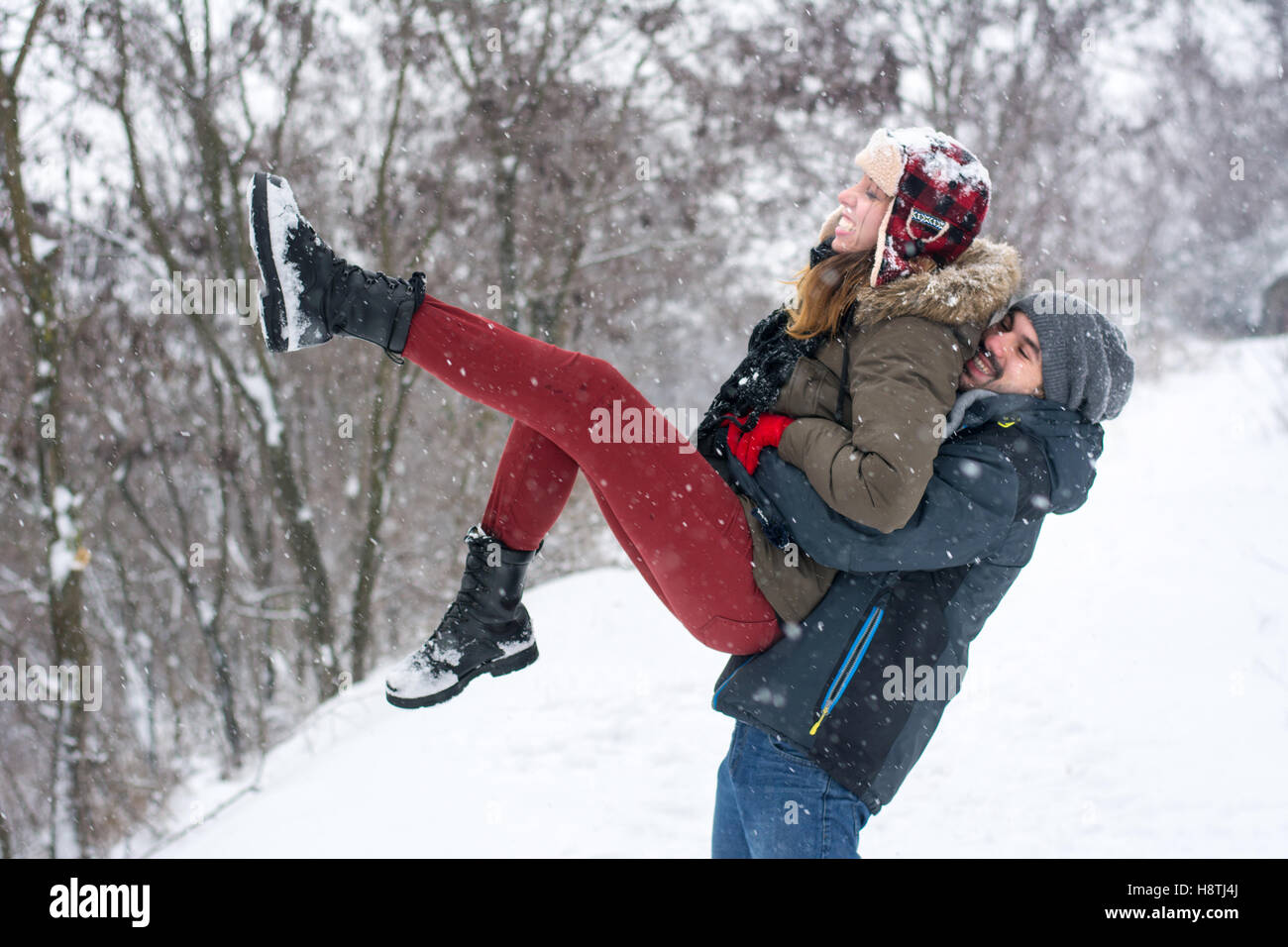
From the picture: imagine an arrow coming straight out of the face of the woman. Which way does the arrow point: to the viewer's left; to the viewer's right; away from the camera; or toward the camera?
to the viewer's left

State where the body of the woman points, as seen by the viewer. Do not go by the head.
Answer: to the viewer's left

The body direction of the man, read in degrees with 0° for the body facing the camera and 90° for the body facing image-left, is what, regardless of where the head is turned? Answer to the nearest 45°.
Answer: approximately 90°
